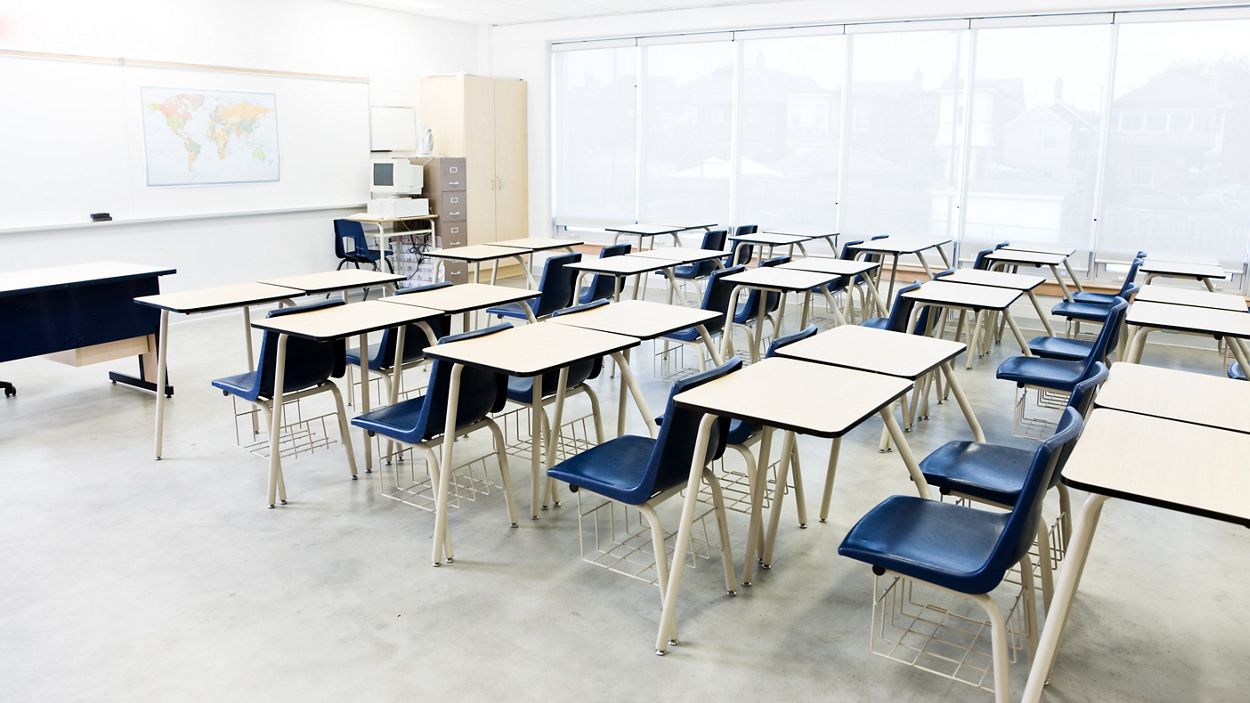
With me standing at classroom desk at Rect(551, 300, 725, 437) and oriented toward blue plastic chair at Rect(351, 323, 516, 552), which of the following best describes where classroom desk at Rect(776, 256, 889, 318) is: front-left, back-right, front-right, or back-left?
back-right

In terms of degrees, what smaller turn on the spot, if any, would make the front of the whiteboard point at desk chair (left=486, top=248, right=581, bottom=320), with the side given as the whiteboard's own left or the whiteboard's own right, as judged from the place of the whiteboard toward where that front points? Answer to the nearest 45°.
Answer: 0° — it already faces it

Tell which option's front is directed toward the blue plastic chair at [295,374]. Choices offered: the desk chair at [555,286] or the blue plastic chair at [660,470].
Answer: the blue plastic chair at [660,470]

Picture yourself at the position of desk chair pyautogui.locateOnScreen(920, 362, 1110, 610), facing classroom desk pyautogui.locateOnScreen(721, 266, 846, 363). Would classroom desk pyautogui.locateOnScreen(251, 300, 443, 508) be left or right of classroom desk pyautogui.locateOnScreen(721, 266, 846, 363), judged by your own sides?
left

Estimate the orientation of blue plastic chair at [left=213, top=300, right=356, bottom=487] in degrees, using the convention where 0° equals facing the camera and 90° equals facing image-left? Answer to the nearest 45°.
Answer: approximately 135°

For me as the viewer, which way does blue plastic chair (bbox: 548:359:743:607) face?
facing away from the viewer and to the left of the viewer

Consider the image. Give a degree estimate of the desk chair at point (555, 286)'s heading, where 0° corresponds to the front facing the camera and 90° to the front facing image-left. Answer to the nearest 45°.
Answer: approximately 135°

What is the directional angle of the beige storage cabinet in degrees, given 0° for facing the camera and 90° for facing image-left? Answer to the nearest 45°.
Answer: approximately 315°

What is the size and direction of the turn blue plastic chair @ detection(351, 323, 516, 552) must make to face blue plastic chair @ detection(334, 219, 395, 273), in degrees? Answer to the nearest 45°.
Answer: approximately 45° to its right

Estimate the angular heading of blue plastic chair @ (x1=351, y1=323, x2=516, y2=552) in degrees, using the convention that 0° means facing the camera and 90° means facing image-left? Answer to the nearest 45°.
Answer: approximately 135°

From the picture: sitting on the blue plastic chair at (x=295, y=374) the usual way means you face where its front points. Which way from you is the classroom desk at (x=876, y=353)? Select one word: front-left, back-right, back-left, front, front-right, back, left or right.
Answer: back

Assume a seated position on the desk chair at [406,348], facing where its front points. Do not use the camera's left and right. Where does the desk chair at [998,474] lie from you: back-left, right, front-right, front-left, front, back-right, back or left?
back

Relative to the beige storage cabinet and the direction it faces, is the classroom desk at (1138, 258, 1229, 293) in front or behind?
in front

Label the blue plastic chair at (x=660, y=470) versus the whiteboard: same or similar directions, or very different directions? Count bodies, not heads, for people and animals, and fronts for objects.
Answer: very different directions

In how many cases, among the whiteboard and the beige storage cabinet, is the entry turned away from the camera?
0
